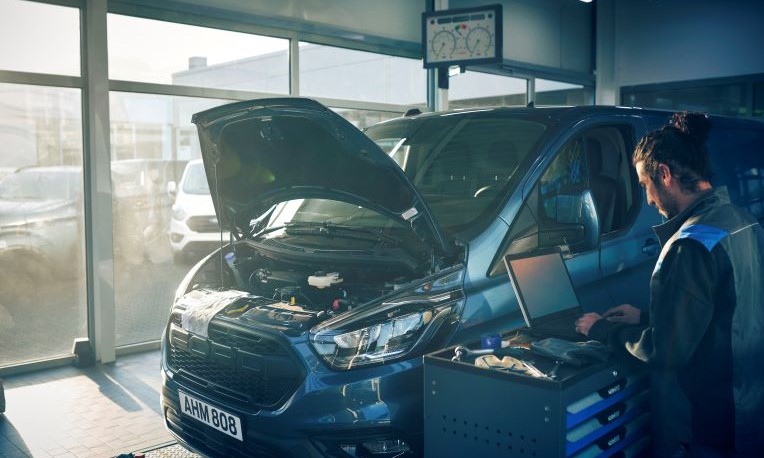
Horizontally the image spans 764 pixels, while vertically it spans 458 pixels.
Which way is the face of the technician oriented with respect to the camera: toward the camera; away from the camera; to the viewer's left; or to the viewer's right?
to the viewer's left

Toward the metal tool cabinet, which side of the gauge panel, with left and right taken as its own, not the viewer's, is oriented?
front

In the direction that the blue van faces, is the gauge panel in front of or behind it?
behind

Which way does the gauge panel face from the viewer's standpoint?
toward the camera

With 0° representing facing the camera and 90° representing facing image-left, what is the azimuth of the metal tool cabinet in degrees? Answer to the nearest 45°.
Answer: approximately 315°

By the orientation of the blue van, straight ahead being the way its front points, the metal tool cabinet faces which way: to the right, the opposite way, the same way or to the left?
to the left

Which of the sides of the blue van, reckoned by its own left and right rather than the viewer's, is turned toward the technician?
left

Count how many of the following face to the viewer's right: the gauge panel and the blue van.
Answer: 0

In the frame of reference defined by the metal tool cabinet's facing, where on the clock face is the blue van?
The blue van is roughly at 8 o'clock from the metal tool cabinet.

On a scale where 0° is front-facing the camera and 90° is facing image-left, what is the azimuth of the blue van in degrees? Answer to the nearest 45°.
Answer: approximately 45°

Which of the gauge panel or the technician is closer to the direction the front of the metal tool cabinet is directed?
the technician

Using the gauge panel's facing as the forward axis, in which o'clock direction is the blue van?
The blue van is roughly at 12 o'clock from the gauge panel.
